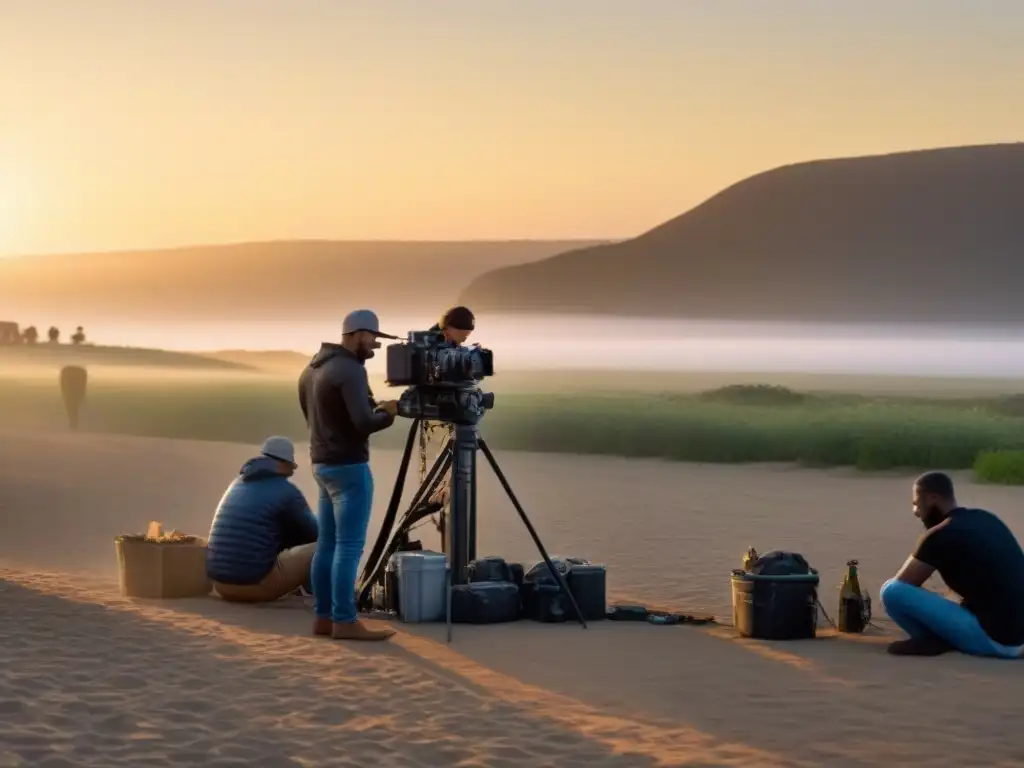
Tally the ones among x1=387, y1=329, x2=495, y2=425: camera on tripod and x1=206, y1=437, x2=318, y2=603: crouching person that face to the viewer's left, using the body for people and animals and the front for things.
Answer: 0

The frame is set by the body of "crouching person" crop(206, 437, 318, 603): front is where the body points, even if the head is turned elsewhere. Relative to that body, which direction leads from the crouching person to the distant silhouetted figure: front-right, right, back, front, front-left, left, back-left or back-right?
front-left

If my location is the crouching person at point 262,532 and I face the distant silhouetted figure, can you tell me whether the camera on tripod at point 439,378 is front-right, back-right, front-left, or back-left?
back-right

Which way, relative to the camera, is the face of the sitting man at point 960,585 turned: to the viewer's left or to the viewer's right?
to the viewer's left

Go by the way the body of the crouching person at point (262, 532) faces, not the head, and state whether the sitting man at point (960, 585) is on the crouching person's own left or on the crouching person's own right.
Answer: on the crouching person's own right

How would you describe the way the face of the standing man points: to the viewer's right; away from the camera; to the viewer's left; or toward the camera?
to the viewer's right

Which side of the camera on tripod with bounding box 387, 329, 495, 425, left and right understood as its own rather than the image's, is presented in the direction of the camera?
right

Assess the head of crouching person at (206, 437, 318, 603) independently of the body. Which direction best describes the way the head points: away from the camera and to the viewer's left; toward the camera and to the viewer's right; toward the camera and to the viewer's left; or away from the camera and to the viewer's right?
away from the camera and to the viewer's right

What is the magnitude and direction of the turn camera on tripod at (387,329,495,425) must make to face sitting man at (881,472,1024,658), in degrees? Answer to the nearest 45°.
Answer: approximately 45° to its right

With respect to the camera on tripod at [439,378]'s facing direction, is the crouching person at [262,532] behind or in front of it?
behind

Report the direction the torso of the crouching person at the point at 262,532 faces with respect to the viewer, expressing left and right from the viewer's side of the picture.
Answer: facing away from the viewer and to the right of the viewer

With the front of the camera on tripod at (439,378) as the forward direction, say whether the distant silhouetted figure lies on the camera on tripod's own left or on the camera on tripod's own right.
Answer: on the camera on tripod's own left
